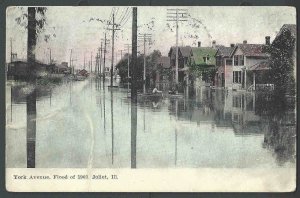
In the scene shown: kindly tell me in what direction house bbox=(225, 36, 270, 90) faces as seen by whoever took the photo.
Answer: facing the viewer and to the left of the viewer

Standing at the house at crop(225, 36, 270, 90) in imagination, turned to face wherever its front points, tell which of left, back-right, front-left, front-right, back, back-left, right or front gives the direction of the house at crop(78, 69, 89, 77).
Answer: front-right
